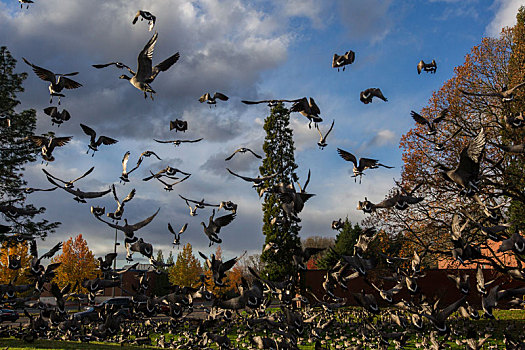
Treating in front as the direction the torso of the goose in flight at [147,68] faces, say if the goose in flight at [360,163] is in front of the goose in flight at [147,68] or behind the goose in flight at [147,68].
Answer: behind

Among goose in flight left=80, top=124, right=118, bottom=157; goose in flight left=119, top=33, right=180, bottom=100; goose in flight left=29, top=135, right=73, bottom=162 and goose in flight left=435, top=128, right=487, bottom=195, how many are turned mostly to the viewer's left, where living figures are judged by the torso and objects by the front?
2

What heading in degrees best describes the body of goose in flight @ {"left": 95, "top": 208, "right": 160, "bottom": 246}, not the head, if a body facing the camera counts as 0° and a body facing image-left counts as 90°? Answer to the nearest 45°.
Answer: approximately 180°

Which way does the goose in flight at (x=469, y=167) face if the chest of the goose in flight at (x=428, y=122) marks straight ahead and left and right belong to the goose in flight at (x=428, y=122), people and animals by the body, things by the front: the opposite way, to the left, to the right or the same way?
to the left
